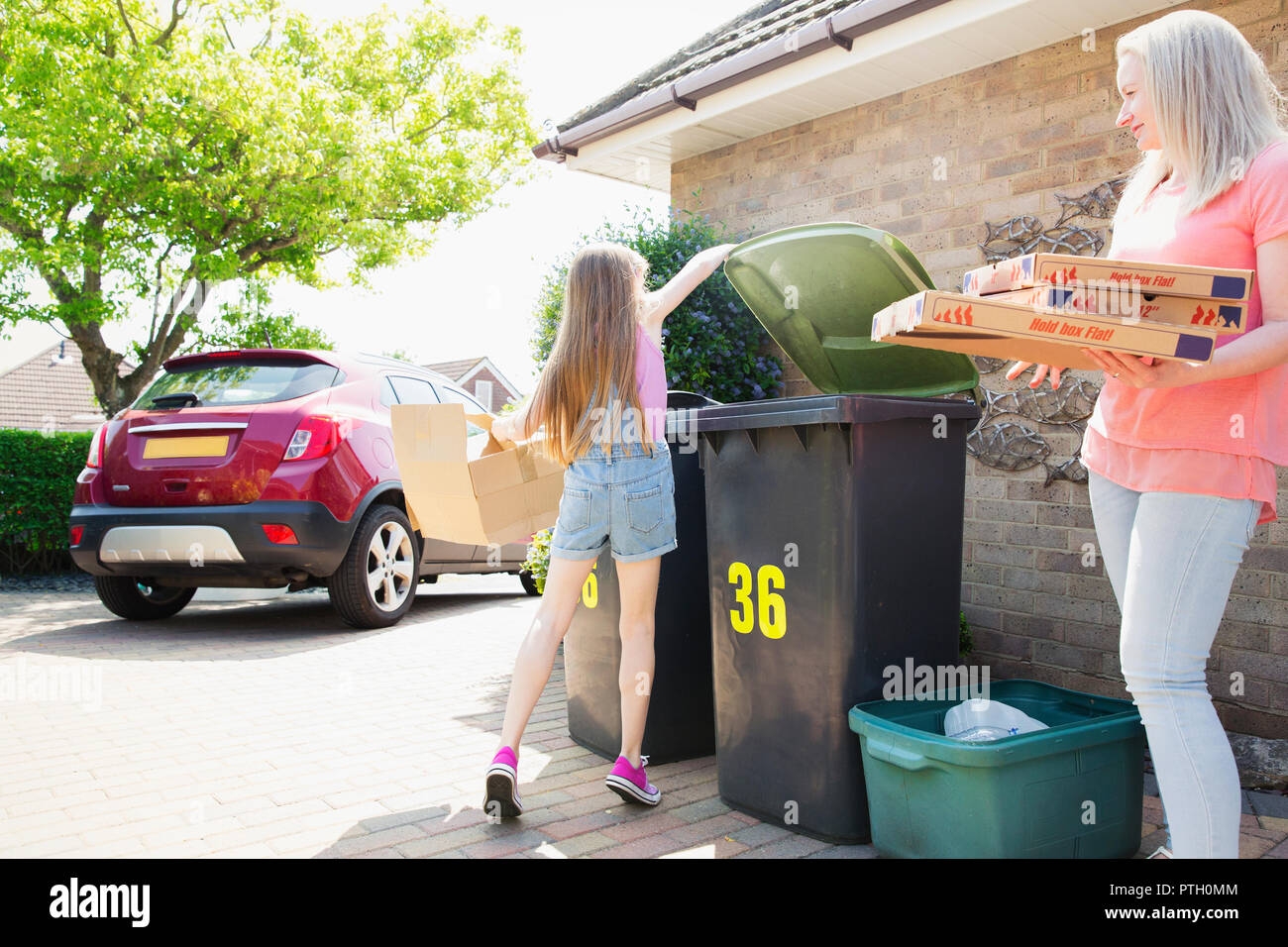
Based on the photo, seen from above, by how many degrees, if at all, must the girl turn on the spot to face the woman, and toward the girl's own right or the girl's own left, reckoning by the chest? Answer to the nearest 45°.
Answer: approximately 135° to the girl's own right

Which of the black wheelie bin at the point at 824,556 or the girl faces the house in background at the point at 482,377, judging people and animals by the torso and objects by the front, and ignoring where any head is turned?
the girl

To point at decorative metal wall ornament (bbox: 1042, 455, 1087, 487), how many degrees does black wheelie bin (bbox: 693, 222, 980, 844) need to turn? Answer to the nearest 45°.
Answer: approximately 180°

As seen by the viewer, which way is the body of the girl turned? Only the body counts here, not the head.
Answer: away from the camera

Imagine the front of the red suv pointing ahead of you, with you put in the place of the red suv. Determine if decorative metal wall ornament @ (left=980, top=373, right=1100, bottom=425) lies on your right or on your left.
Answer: on your right

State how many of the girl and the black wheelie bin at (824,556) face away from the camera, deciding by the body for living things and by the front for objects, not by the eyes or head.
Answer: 1

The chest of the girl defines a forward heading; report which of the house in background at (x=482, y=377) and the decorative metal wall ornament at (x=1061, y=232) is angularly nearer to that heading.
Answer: the house in background

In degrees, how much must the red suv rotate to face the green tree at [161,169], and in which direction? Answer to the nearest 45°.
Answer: approximately 45° to its left

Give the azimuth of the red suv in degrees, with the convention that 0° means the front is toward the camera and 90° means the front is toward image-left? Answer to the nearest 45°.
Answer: approximately 225°

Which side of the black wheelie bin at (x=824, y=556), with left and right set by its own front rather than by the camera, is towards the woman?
left

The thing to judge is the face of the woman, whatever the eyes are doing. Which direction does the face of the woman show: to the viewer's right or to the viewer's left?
to the viewer's left

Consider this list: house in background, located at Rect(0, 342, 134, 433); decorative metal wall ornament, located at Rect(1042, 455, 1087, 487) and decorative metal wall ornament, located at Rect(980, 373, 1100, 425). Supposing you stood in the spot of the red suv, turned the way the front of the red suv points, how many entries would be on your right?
2

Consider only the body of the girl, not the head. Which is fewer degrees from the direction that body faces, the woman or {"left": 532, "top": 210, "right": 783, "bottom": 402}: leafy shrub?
the leafy shrub

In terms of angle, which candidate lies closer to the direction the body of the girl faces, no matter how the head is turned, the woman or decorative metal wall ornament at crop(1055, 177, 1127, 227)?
the decorative metal wall ornament
